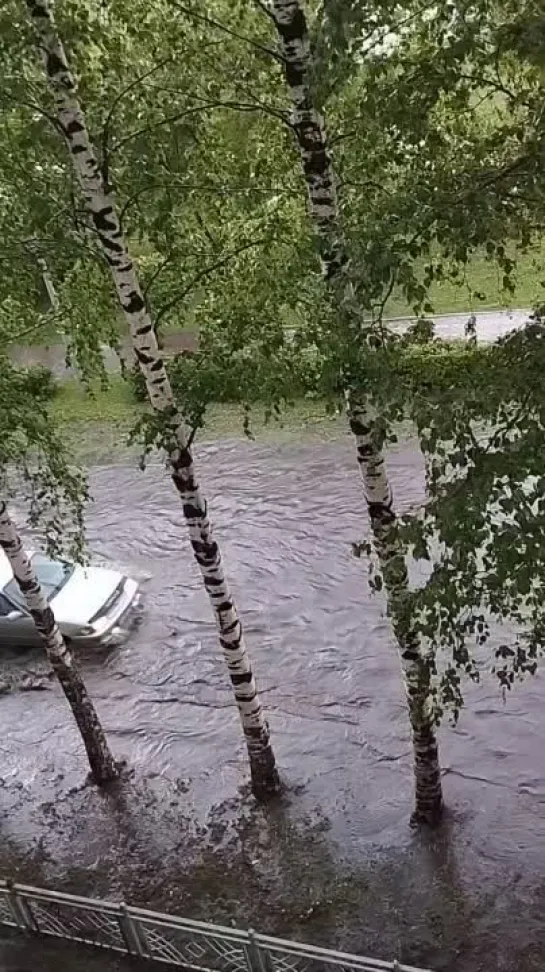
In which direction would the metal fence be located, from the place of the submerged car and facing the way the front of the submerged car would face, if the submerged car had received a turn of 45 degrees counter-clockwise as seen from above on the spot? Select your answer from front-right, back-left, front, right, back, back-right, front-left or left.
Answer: right

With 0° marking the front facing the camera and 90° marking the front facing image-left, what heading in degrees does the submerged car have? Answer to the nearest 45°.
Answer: approximately 315°
